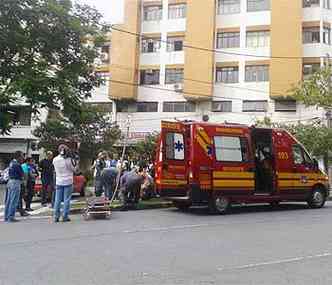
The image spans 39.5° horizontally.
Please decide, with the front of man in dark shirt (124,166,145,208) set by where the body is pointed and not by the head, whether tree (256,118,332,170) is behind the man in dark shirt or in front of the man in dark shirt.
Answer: in front

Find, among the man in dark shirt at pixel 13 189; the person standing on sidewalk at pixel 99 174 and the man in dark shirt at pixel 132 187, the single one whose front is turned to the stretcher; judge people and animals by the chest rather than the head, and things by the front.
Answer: the man in dark shirt at pixel 13 189

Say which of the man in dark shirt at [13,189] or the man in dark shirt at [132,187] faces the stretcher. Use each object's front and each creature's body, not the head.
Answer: the man in dark shirt at [13,189]

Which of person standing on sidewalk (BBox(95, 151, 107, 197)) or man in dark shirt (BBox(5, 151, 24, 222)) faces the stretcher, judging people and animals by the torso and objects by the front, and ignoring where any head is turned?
the man in dark shirt

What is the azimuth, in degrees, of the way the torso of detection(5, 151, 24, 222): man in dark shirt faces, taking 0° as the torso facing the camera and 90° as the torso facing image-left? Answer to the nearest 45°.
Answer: approximately 270°

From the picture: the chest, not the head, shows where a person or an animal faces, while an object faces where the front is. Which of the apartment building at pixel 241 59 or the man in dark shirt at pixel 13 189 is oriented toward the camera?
the apartment building

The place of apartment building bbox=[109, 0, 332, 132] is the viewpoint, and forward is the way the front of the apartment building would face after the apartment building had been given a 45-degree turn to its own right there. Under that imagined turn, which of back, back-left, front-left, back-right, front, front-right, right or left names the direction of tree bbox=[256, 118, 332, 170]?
front-left

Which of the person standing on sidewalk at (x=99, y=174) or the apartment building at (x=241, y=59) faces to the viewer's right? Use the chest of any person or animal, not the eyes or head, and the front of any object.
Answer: the person standing on sidewalk

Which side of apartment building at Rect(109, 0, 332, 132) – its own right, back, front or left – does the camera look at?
front
